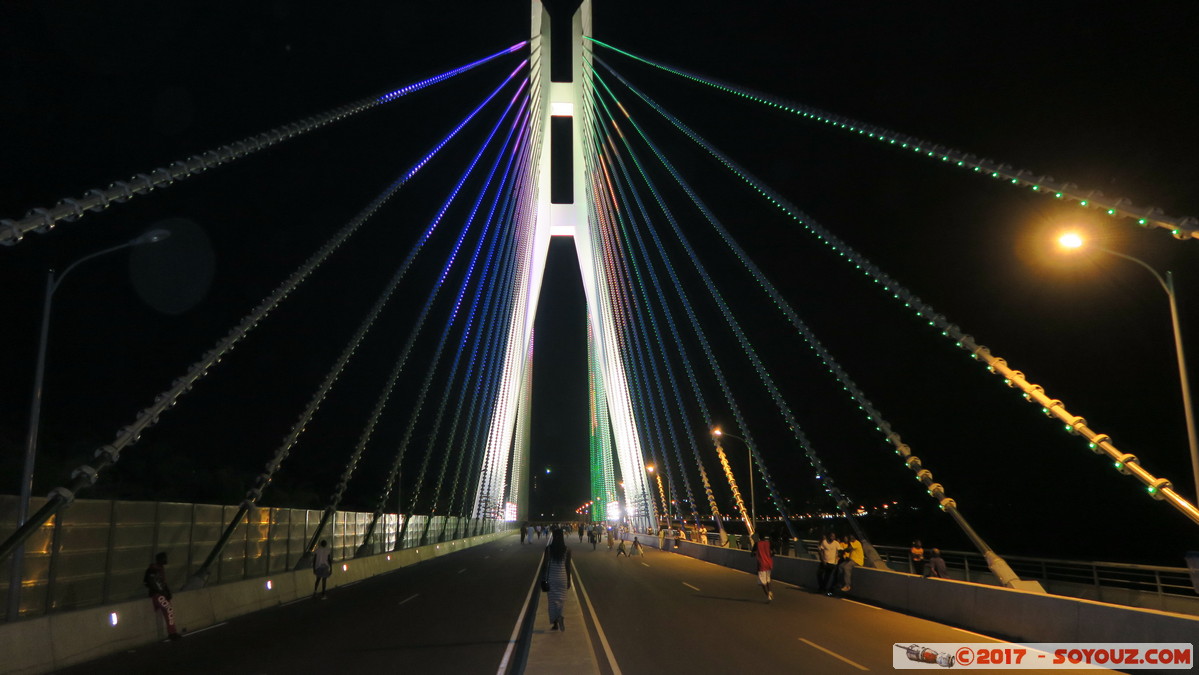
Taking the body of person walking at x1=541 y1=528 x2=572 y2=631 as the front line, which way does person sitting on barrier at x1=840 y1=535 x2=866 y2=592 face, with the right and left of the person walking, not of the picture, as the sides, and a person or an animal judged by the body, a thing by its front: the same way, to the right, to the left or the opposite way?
to the left

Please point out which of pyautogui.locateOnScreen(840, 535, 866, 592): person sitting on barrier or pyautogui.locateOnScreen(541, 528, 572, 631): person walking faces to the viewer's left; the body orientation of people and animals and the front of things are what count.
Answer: the person sitting on barrier

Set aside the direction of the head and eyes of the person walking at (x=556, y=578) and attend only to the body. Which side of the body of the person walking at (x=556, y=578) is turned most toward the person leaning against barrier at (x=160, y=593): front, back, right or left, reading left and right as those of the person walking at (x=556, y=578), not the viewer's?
left

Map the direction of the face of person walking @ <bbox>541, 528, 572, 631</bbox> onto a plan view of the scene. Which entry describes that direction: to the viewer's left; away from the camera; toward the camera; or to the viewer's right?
away from the camera

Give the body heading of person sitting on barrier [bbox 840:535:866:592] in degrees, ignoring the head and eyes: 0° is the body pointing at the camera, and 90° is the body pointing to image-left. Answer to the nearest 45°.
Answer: approximately 90°

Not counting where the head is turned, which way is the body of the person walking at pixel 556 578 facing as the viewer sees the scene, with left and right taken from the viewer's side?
facing away from the viewer

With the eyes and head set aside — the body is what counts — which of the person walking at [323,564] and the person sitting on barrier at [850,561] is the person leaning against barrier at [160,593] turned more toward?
the person sitting on barrier

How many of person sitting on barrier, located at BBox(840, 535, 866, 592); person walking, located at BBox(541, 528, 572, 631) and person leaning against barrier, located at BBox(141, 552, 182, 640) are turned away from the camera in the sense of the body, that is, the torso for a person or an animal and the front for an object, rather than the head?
1

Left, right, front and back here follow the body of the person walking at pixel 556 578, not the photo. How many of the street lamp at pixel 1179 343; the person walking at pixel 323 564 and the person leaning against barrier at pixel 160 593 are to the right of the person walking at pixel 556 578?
1
